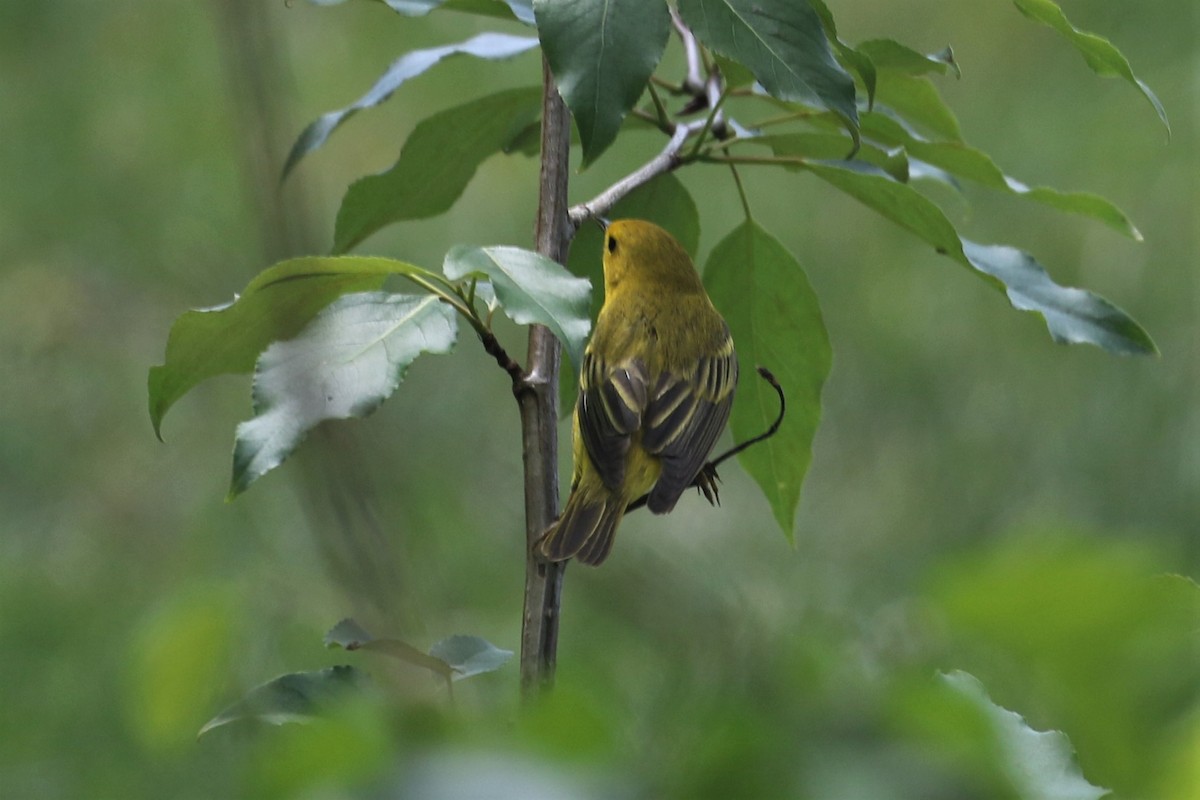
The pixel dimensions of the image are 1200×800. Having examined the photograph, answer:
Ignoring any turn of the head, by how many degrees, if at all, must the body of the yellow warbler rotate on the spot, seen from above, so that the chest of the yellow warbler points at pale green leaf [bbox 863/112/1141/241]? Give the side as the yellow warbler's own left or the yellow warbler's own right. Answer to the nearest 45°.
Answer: approximately 135° to the yellow warbler's own right

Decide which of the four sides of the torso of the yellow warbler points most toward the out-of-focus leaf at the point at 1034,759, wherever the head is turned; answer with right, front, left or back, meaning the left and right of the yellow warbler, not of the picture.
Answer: back

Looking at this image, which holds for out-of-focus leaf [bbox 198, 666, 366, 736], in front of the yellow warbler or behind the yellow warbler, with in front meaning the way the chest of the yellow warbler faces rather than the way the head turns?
behind

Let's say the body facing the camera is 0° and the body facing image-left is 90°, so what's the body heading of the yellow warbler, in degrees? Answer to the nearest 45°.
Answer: approximately 180°
